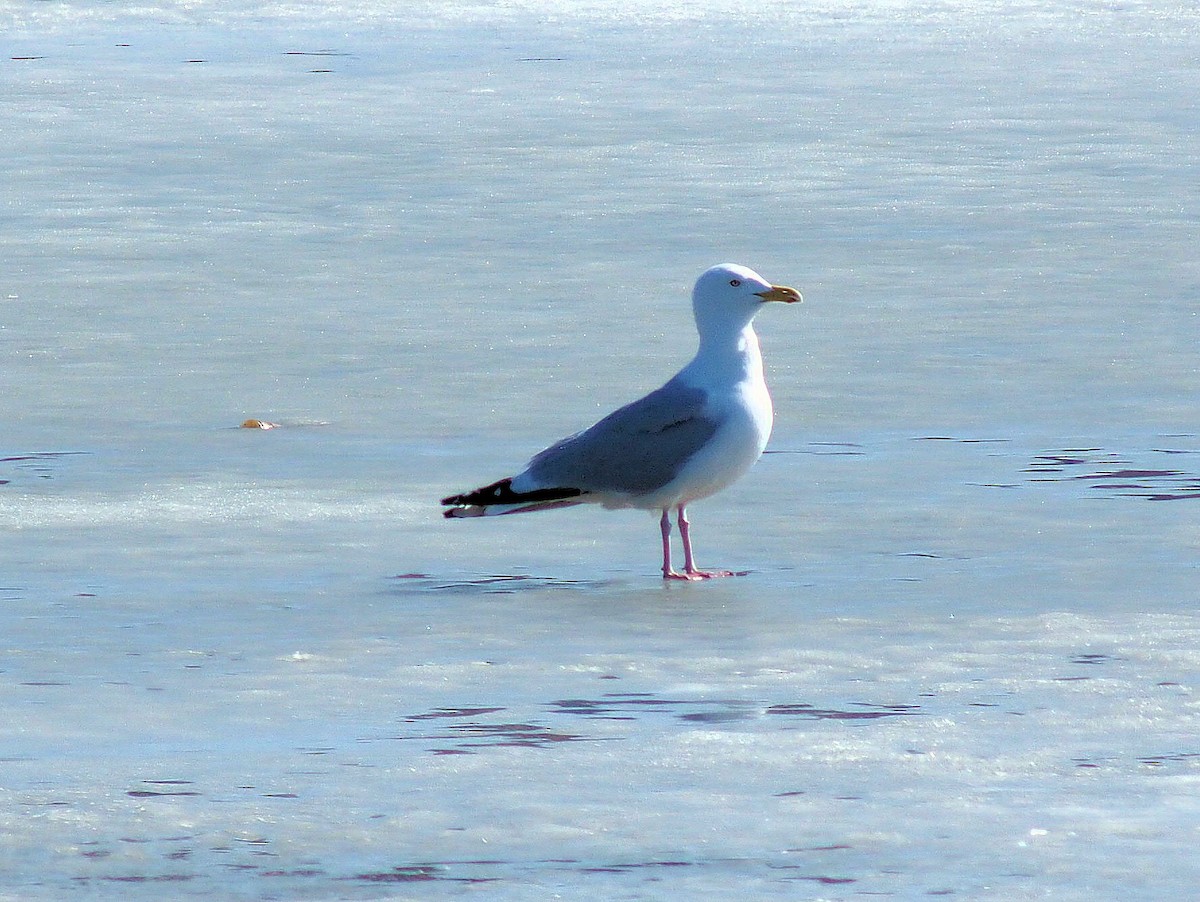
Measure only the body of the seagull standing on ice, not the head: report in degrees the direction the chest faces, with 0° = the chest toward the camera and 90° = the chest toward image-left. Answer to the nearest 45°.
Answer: approximately 270°
